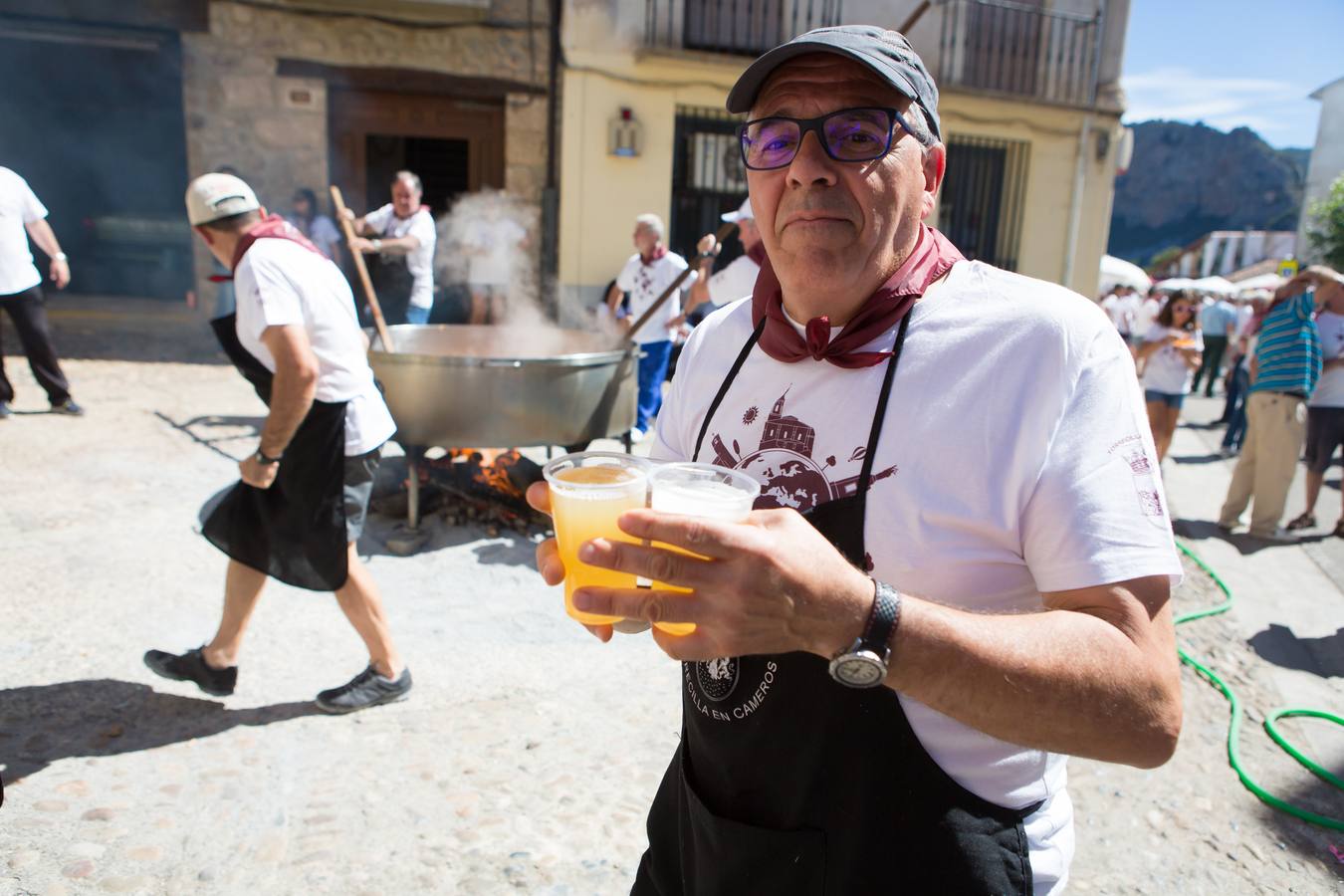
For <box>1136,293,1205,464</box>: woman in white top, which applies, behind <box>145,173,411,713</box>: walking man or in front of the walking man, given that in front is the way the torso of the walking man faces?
behind

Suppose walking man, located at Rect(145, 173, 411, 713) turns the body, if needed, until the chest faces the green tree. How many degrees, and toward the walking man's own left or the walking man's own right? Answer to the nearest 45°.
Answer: approximately 135° to the walking man's own right

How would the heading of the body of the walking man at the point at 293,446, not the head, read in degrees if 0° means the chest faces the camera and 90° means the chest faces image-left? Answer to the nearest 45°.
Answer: approximately 90°

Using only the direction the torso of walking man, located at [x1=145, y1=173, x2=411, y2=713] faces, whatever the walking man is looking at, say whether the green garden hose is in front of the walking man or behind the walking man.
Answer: behind

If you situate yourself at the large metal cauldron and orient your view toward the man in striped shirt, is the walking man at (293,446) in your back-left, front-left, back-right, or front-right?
back-right

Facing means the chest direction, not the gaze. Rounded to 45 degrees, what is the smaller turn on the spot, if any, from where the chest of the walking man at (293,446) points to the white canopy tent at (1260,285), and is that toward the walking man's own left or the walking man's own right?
approximately 135° to the walking man's own right

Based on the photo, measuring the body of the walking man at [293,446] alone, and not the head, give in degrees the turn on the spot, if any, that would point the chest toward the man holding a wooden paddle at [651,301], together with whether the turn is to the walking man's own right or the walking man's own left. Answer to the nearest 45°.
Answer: approximately 135° to the walking man's own right
